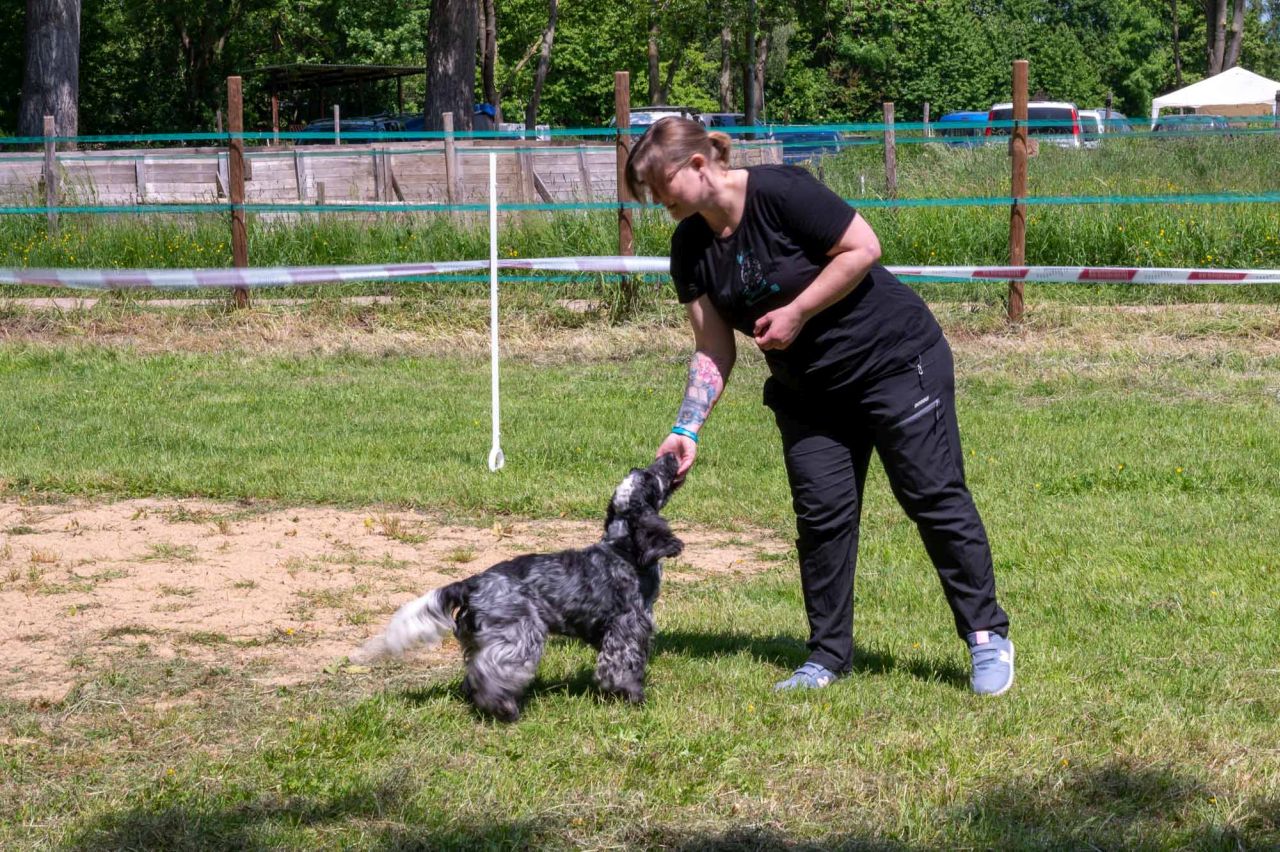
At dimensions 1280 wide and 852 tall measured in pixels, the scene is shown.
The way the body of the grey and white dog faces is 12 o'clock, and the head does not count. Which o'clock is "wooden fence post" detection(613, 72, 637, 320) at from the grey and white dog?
The wooden fence post is roughly at 9 o'clock from the grey and white dog.

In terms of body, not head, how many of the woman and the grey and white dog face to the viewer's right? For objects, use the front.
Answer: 1

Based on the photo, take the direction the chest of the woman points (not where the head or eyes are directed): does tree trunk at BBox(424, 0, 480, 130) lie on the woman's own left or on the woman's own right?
on the woman's own right

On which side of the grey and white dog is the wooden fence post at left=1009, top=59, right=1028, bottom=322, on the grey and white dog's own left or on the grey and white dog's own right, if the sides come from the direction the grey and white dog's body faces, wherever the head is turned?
on the grey and white dog's own left

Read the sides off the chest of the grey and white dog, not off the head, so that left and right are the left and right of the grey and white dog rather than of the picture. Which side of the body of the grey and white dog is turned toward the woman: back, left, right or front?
front

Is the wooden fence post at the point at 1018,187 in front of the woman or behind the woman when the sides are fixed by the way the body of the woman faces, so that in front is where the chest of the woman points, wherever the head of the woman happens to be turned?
behind

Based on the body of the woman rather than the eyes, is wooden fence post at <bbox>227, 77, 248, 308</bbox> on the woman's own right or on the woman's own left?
on the woman's own right

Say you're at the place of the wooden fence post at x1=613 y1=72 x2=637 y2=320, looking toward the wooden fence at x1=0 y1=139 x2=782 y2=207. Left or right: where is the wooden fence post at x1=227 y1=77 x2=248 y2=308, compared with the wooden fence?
left

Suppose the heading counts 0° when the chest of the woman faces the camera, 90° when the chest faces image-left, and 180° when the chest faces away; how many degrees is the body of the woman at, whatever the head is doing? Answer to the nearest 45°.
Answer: approximately 45°

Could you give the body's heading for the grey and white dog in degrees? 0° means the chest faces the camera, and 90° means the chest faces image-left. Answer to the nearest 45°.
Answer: approximately 270°
